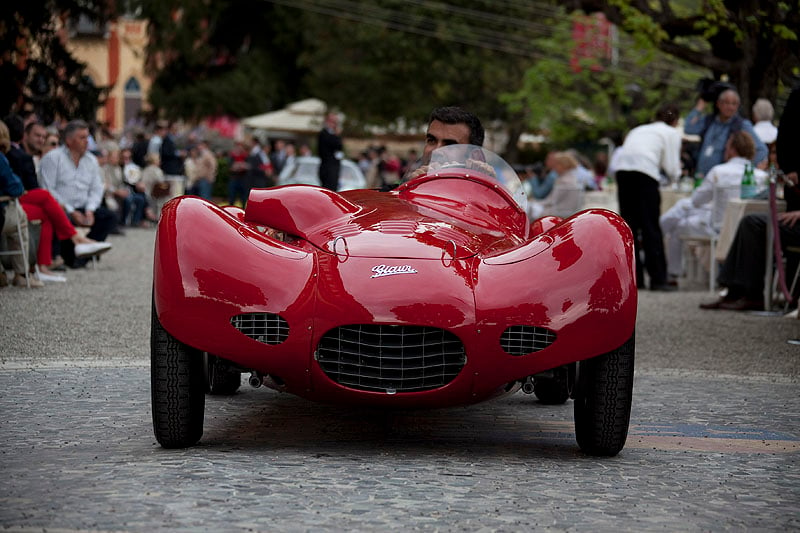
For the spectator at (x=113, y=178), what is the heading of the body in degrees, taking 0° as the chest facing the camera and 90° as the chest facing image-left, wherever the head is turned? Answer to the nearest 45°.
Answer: approximately 315°

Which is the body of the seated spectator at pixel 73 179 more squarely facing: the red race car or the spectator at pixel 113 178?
the red race car

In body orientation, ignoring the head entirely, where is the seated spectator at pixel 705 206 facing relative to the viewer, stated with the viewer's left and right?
facing to the left of the viewer

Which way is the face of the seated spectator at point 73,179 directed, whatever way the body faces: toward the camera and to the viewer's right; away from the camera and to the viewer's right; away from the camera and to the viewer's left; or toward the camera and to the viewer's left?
toward the camera and to the viewer's right

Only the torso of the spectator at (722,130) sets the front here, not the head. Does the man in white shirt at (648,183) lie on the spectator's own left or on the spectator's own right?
on the spectator's own right

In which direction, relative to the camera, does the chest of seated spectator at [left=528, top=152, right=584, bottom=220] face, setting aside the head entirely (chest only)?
to the viewer's left

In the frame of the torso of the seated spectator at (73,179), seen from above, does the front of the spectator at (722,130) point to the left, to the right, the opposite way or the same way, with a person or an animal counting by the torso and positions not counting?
to the right

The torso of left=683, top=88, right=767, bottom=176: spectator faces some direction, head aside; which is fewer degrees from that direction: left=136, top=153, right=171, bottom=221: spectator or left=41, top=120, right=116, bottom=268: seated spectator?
the seated spectator

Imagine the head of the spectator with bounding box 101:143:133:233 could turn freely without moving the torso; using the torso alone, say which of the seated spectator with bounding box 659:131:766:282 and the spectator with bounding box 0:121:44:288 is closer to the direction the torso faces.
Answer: the seated spectator
